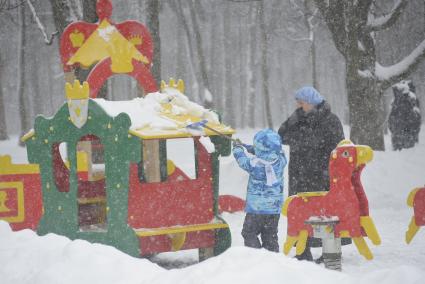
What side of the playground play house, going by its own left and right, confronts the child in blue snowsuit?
left

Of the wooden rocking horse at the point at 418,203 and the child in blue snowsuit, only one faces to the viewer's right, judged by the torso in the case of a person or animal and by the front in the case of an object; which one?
the wooden rocking horse

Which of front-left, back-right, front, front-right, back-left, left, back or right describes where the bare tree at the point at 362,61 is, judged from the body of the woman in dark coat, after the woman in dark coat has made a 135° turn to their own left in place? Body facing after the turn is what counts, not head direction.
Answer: left

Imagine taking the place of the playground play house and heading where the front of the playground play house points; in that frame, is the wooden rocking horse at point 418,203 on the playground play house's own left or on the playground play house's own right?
on the playground play house's own left

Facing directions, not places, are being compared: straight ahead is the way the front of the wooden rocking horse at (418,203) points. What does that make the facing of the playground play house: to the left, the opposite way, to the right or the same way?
to the right

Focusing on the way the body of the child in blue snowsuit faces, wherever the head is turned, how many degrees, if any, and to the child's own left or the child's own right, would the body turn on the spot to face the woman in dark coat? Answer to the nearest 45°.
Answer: approximately 90° to the child's own right

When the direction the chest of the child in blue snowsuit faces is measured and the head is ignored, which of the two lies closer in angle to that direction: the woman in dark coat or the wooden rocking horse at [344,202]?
the woman in dark coat

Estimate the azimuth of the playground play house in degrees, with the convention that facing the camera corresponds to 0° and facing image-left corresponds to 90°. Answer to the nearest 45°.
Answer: approximately 45°

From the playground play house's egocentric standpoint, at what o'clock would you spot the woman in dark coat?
The woman in dark coat is roughly at 8 o'clock from the playground play house.

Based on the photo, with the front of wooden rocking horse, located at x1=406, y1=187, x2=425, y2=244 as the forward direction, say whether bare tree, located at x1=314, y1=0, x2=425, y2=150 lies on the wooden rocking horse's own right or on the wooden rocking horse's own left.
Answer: on the wooden rocking horse's own left

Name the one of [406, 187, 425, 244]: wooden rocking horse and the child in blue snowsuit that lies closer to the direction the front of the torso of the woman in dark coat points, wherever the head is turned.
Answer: the child in blue snowsuit

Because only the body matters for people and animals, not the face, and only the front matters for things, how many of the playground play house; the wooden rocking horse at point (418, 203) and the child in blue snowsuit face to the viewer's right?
1
